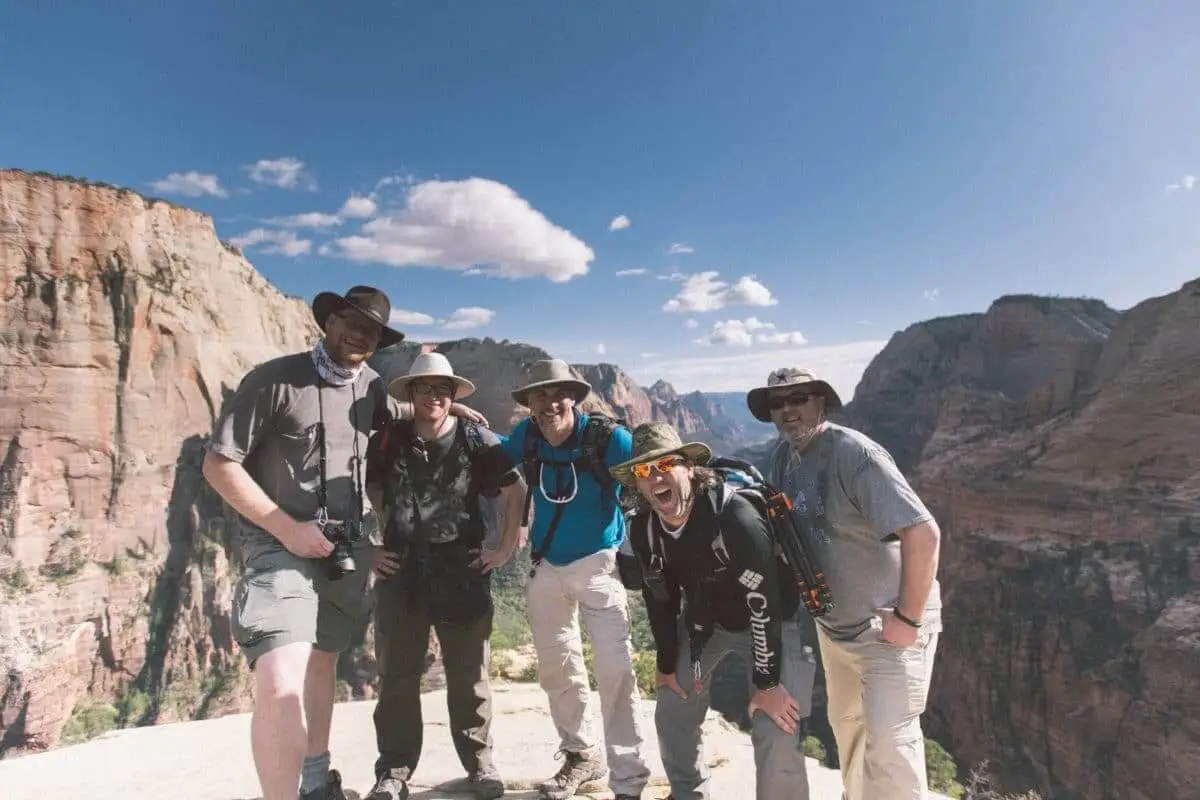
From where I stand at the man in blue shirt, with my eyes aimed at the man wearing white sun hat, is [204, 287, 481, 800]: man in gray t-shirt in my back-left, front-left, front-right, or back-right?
front-left

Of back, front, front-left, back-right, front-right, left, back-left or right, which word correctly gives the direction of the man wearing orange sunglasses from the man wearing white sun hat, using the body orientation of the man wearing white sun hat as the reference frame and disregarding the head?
front-left

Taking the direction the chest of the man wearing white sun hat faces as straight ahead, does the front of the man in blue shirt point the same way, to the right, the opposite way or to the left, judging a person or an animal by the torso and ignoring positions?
the same way

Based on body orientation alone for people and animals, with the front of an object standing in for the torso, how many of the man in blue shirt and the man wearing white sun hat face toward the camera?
2

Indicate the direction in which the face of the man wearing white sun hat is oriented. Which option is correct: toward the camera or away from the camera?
toward the camera

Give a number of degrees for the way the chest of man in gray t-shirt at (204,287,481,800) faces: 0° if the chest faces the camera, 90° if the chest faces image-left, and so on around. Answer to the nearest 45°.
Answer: approximately 315°

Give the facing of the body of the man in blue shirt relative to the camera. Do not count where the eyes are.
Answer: toward the camera

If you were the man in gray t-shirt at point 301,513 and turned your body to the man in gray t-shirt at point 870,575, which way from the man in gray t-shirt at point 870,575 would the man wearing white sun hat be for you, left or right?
left

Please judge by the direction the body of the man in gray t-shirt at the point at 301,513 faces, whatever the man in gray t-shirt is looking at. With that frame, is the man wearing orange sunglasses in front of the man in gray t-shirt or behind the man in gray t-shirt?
in front

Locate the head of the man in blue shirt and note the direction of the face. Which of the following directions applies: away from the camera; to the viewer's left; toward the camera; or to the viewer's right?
toward the camera

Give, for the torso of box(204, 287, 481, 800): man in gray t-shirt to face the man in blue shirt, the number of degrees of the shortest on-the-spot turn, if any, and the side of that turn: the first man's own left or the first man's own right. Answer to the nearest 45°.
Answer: approximately 45° to the first man's own left

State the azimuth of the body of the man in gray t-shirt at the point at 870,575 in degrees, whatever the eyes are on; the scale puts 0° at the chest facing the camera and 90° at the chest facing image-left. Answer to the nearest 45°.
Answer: approximately 45°

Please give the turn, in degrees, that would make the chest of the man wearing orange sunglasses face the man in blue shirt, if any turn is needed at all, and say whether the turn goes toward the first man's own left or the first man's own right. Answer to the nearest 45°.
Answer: approximately 90° to the first man's own right

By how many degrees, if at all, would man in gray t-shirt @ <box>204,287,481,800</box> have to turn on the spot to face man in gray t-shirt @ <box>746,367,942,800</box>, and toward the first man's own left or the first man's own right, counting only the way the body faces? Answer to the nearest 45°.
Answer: approximately 45° to the first man's own left

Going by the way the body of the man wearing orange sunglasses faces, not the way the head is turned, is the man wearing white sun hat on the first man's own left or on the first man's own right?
on the first man's own right

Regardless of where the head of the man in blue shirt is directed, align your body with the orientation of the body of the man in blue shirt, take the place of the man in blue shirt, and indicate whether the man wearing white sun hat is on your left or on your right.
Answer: on your right
